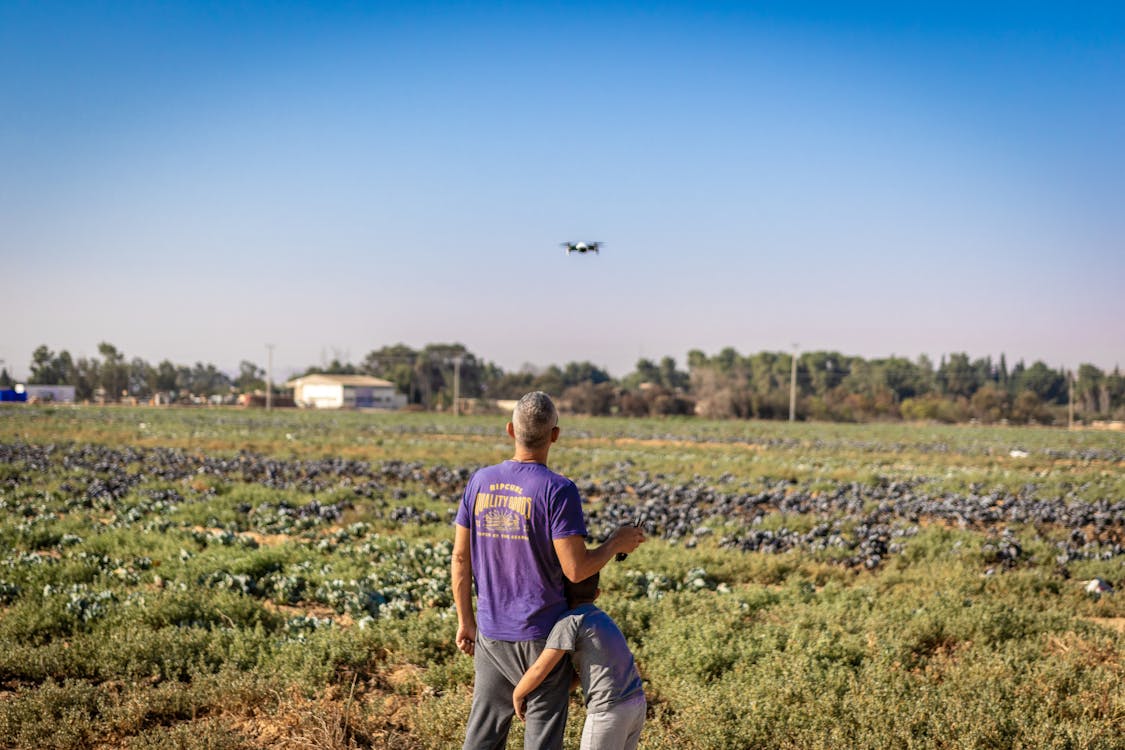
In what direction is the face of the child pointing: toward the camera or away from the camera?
away from the camera

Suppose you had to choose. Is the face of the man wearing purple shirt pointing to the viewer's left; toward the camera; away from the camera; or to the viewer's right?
away from the camera

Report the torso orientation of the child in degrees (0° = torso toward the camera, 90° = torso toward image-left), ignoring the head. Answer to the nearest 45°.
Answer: approximately 135°
